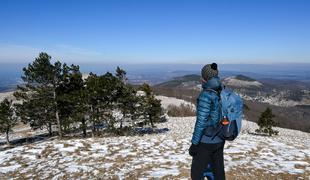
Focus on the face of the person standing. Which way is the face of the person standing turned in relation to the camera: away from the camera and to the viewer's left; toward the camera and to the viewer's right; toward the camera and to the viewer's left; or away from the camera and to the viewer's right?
away from the camera and to the viewer's left

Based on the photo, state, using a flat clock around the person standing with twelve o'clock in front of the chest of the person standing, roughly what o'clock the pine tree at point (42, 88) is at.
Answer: The pine tree is roughly at 12 o'clock from the person standing.

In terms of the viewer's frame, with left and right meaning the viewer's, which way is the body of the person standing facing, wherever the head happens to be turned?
facing away from the viewer and to the left of the viewer
